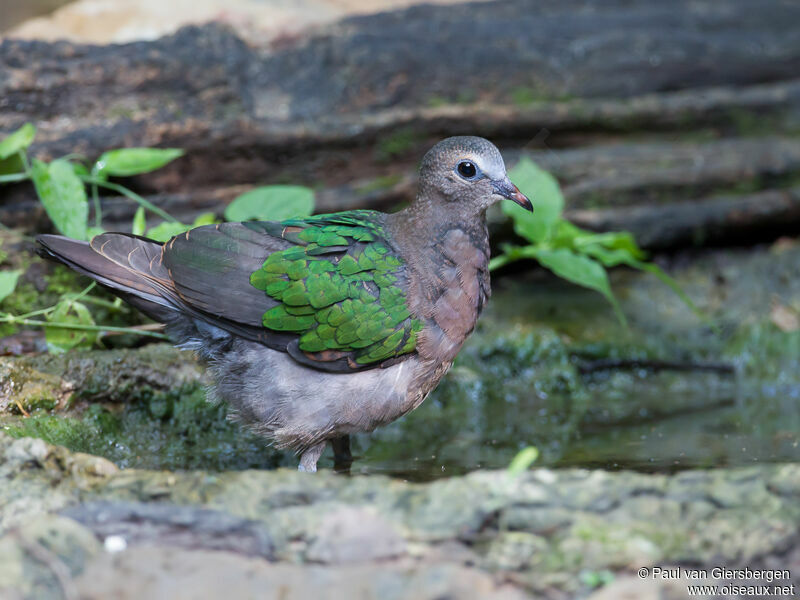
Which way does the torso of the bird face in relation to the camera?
to the viewer's right

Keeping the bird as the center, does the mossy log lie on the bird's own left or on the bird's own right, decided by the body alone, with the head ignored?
on the bird's own left

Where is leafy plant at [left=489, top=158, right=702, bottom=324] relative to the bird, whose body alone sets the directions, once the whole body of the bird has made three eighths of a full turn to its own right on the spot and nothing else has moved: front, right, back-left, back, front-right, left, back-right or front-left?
back

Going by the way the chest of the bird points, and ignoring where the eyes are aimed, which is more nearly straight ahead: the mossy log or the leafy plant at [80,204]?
the mossy log

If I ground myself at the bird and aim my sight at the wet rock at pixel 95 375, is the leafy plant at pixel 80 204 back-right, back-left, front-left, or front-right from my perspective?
front-right

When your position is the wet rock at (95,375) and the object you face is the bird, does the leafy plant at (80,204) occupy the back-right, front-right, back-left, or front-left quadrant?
back-left

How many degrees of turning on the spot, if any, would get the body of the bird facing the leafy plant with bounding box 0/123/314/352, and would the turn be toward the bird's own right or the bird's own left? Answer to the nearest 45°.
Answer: approximately 135° to the bird's own left
